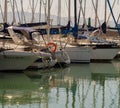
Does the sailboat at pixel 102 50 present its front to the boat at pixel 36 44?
no

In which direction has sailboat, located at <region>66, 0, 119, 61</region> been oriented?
to the viewer's right
